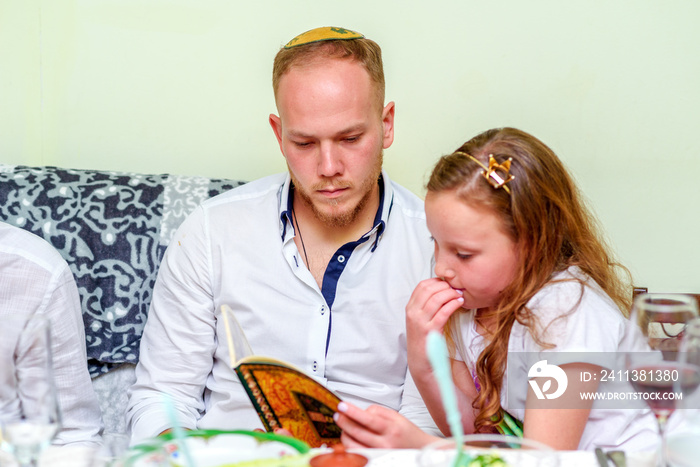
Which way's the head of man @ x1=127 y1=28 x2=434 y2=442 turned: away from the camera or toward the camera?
toward the camera

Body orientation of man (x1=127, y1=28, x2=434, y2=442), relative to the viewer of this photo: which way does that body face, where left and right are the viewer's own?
facing the viewer

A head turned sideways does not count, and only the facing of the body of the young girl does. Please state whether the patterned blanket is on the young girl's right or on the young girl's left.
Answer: on the young girl's right

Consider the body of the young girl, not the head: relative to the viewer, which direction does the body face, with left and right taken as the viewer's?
facing the viewer and to the left of the viewer

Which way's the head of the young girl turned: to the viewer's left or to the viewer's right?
to the viewer's left

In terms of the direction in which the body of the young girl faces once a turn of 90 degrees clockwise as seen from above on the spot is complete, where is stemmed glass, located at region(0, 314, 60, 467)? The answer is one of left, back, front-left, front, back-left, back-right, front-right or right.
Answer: left

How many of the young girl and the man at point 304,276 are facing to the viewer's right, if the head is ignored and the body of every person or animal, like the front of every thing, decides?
0

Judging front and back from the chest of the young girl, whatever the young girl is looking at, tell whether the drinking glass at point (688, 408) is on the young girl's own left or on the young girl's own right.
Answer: on the young girl's own left

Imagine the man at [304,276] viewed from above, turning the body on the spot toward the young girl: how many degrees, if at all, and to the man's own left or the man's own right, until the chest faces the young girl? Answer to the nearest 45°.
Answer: approximately 45° to the man's own left

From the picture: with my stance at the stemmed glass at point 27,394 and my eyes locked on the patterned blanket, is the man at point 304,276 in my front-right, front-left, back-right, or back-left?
front-right

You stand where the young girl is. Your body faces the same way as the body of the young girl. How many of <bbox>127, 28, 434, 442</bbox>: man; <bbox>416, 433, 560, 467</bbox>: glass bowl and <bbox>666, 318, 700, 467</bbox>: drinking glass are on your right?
1

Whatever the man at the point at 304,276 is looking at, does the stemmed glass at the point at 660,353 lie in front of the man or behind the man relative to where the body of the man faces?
in front
